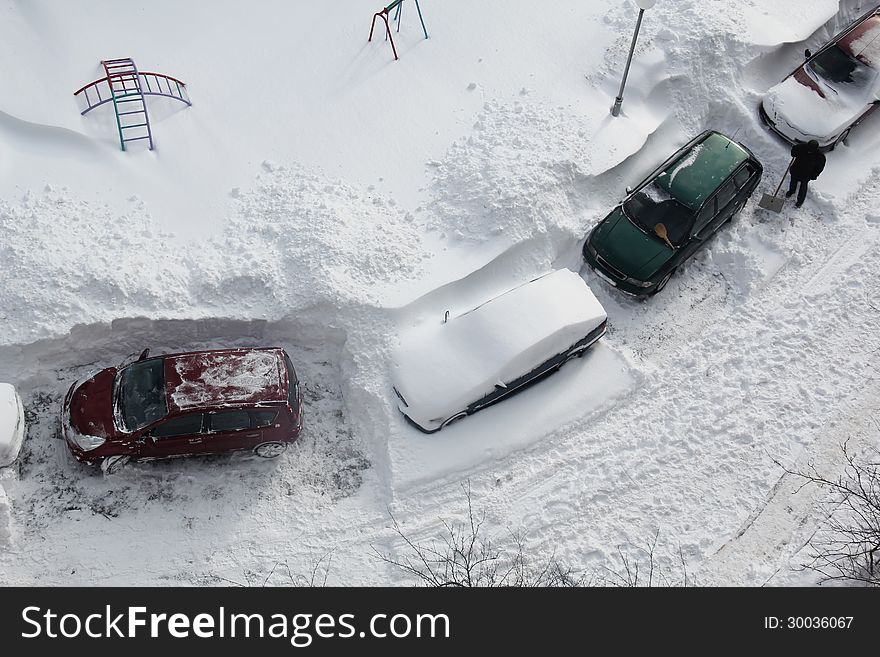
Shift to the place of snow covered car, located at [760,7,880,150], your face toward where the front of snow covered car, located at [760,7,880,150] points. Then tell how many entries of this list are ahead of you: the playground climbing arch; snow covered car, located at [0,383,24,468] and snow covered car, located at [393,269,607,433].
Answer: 3

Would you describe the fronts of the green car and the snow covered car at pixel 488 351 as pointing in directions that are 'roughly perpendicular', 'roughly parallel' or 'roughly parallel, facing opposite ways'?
roughly parallel

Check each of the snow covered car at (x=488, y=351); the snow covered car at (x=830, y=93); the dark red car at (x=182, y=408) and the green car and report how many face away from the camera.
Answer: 0

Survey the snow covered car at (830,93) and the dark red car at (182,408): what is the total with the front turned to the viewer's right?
0

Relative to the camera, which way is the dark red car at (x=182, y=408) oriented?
to the viewer's left

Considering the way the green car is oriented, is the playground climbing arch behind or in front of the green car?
in front

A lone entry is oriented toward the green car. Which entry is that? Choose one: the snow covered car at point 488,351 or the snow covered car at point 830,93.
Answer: the snow covered car at point 830,93

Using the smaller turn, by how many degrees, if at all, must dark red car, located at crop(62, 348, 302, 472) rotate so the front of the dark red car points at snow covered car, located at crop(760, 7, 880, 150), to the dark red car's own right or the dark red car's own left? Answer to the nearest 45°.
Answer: approximately 180°

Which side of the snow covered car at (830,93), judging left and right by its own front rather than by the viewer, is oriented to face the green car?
front

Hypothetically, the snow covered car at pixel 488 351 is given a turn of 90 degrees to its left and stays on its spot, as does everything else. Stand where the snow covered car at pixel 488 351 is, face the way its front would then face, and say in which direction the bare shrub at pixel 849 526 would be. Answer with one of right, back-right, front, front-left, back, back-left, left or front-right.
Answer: front-left

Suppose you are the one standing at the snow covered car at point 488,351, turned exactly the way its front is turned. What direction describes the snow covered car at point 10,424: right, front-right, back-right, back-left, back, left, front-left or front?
front-right

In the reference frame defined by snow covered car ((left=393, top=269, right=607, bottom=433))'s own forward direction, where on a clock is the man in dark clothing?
The man in dark clothing is roughly at 7 o'clock from the snow covered car.

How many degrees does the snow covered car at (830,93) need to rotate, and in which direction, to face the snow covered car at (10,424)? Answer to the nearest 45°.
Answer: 0° — it already faces it

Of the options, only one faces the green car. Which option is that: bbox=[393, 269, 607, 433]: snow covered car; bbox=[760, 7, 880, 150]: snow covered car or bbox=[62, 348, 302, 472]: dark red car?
bbox=[760, 7, 880, 150]: snow covered car

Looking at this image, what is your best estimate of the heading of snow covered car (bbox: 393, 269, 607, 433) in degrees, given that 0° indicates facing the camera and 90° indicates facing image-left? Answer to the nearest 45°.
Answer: approximately 45°
